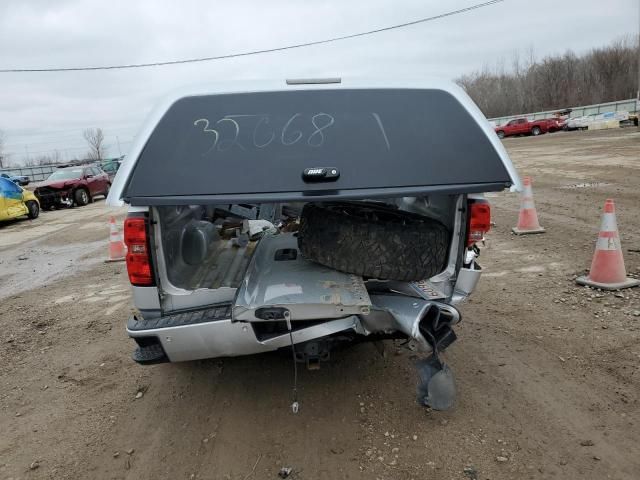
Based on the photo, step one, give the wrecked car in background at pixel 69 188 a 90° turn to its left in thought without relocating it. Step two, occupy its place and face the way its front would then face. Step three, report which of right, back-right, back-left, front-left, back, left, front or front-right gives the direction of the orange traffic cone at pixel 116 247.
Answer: front-right

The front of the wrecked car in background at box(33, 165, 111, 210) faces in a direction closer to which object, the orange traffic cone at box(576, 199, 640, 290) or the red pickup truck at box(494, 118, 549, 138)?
the orange traffic cone

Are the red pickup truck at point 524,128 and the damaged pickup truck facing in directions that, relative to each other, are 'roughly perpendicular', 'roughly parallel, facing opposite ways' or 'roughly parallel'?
roughly perpendicular

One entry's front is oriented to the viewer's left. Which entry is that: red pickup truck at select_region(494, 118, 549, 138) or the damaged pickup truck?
the red pickup truck

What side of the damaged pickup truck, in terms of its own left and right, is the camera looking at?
back

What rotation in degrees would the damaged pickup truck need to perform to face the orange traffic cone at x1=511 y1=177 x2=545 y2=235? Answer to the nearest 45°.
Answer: approximately 45° to its right

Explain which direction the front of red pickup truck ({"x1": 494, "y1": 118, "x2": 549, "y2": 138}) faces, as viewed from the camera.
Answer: facing to the left of the viewer

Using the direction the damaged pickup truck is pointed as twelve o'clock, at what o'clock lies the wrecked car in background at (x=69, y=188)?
The wrecked car in background is roughly at 11 o'clock from the damaged pickup truck.

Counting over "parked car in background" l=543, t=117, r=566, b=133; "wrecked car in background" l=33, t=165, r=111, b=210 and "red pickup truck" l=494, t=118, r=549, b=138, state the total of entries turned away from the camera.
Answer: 0

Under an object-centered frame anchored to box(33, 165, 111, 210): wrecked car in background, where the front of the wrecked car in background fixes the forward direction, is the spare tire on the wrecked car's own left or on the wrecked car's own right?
on the wrecked car's own left

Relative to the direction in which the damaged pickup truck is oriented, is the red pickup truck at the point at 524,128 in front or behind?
in front

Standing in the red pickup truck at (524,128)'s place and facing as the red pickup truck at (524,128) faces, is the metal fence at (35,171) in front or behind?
in front
